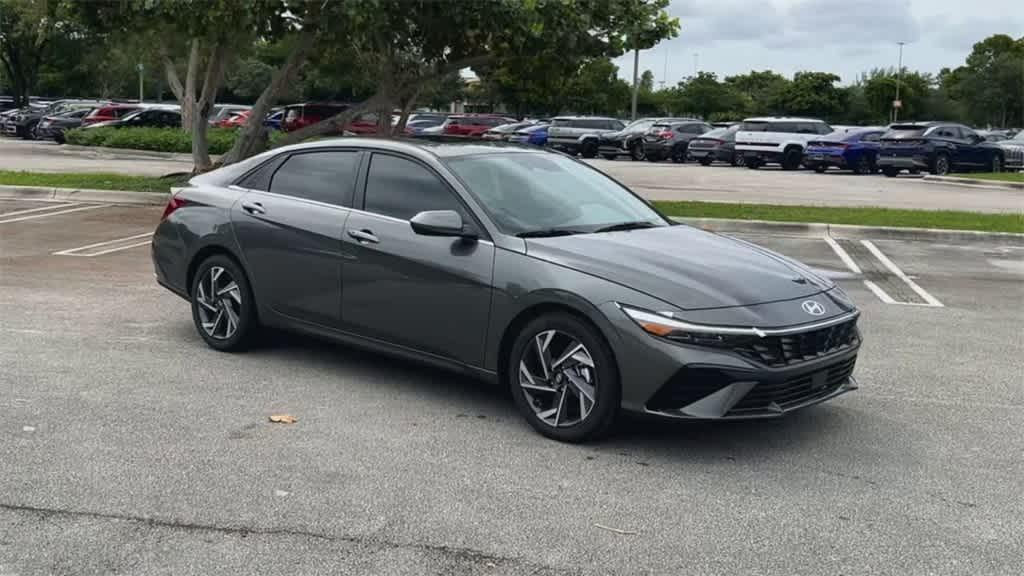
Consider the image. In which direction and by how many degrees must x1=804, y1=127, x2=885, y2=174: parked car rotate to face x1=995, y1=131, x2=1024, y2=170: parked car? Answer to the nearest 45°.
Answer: approximately 45° to its right

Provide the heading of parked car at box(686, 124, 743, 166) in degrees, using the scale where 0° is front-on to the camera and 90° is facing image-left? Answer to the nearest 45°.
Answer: approximately 225°

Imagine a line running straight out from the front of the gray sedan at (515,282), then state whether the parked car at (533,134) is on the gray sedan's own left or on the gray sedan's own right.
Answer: on the gray sedan's own left

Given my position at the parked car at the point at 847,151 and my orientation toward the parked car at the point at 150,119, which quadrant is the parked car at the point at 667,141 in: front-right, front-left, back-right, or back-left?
front-right

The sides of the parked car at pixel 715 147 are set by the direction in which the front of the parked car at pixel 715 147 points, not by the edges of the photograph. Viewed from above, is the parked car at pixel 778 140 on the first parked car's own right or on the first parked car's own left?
on the first parked car's own right

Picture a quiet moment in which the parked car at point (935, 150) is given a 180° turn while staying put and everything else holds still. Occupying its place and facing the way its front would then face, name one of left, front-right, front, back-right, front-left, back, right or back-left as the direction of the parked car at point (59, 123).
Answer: front-right

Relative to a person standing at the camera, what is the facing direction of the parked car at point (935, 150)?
facing away from the viewer and to the right of the viewer

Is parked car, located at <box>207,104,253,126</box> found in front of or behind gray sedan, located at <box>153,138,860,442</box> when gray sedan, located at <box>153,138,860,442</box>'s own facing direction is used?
behind

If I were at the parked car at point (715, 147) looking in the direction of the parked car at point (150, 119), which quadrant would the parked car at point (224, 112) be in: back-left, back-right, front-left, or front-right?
front-right

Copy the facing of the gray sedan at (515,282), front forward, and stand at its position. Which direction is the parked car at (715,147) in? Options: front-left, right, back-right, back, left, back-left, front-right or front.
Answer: back-left

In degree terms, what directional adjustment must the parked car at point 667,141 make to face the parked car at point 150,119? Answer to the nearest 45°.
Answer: approximately 135° to its left

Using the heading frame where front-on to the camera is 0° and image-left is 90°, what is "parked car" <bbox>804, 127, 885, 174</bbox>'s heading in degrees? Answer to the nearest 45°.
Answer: approximately 225°

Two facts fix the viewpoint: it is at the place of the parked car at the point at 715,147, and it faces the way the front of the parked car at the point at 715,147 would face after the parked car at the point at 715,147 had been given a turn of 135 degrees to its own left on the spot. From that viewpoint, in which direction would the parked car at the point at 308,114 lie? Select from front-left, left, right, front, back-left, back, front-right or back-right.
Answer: front

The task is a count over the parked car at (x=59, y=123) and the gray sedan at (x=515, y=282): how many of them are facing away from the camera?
0

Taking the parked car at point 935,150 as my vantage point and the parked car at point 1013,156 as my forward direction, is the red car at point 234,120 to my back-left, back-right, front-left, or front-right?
back-left
